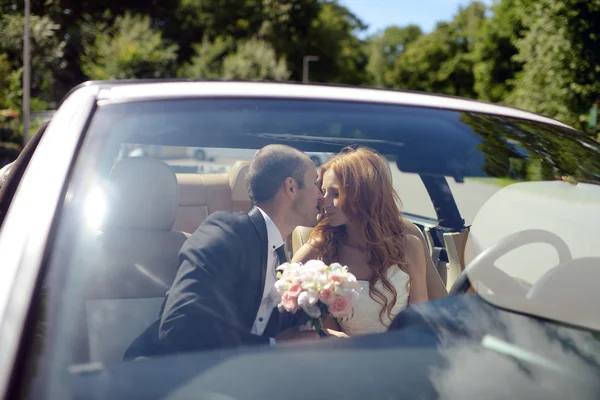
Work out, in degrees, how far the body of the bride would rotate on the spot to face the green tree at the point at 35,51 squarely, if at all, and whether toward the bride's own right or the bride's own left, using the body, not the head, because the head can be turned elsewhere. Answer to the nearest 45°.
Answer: approximately 90° to the bride's own right

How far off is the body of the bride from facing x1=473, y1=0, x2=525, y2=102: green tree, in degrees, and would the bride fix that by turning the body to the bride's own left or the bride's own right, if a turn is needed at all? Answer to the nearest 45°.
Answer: approximately 135° to the bride's own right

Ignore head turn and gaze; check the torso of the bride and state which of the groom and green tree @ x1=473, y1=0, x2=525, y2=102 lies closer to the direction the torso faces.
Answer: the groom

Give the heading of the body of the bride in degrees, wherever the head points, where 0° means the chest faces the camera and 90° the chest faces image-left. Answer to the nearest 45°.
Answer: approximately 45°

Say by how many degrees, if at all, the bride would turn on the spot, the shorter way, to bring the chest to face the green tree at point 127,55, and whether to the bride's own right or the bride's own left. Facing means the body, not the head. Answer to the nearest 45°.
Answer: approximately 135° to the bride's own right

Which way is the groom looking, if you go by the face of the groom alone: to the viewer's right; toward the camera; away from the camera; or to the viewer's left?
to the viewer's right
